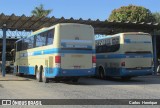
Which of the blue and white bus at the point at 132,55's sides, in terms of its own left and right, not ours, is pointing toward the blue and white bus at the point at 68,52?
left

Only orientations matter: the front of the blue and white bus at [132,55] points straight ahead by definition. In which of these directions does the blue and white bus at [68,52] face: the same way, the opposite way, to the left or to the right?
the same way

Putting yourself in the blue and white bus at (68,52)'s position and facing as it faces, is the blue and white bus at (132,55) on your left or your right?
on your right

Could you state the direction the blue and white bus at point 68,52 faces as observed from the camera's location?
facing away from the viewer and to the left of the viewer
